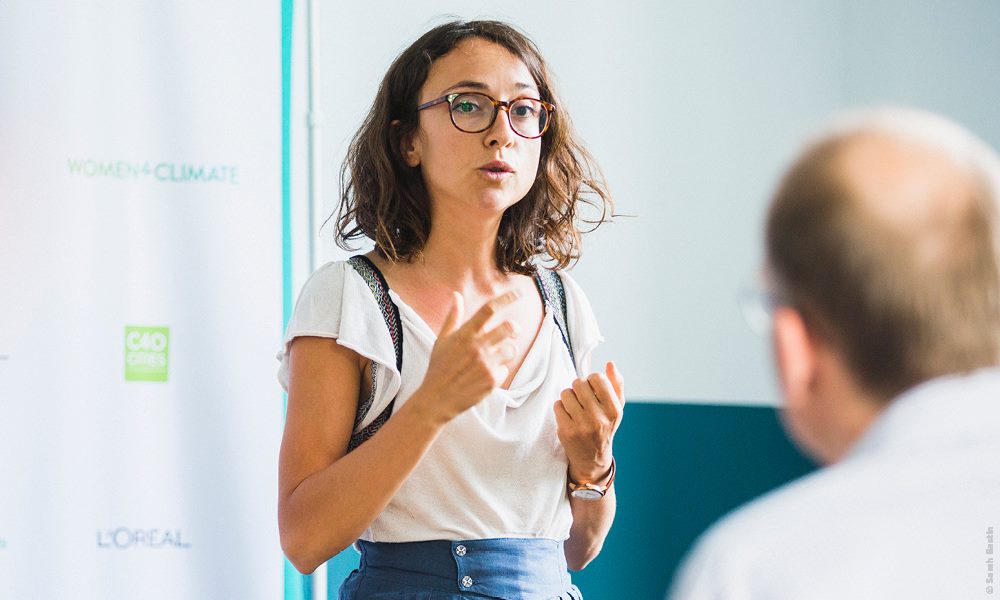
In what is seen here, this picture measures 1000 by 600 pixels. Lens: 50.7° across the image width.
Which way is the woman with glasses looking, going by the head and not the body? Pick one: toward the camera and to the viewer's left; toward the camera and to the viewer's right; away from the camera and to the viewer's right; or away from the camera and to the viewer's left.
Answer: toward the camera and to the viewer's right

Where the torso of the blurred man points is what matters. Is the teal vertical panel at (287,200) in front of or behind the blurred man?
in front

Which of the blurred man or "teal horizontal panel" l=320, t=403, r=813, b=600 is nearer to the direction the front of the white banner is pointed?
the blurred man

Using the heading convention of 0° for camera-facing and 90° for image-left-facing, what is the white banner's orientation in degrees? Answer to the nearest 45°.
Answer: approximately 0°

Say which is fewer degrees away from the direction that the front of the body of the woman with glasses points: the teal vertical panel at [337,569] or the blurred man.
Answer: the blurred man

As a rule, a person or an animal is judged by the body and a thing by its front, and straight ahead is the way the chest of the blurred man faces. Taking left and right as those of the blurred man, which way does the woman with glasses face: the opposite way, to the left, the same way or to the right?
the opposite way

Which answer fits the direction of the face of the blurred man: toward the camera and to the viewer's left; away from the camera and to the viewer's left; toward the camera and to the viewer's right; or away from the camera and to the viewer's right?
away from the camera and to the viewer's left

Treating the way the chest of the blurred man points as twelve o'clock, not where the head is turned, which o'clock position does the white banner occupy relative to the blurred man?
The white banner is roughly at 12 o'clock from the blurred man.

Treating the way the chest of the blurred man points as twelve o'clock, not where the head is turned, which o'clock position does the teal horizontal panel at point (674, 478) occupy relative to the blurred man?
The teal horizontal panel is roughly at 1 o'clock from the blurred man.

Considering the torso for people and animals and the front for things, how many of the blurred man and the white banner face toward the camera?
1

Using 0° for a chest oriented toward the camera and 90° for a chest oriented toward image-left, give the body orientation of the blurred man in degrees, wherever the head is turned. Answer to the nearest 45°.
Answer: approximately 135°

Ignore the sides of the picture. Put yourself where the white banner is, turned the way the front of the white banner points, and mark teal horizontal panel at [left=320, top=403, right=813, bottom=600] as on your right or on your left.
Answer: on your left

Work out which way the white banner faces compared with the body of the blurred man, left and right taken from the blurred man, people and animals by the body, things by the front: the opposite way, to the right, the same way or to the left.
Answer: the opposite way

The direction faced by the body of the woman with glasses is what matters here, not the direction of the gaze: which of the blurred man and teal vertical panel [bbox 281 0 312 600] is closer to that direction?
the blurred man
